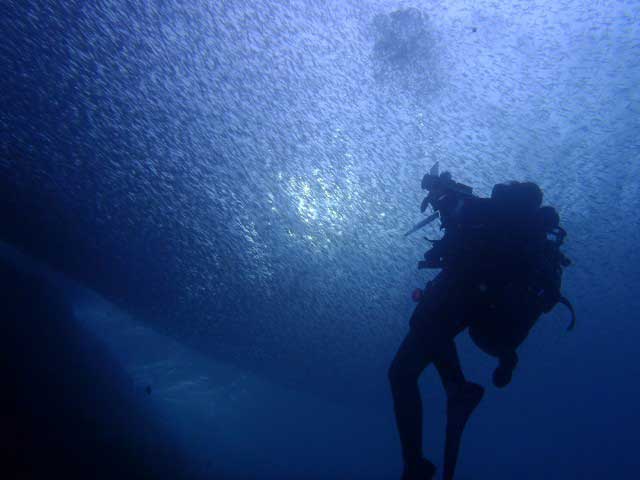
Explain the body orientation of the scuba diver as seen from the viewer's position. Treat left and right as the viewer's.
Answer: facing to the left of the viewer
